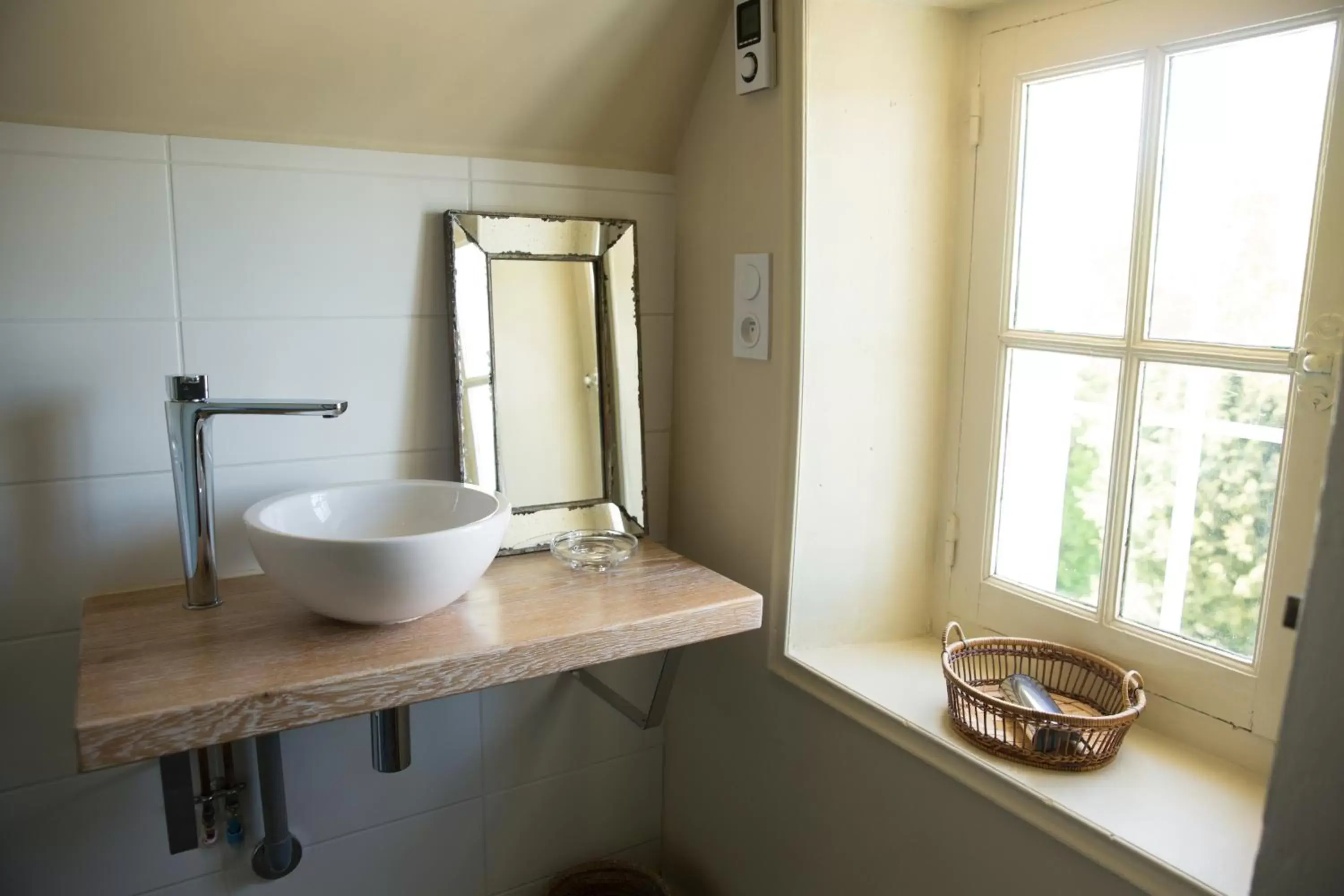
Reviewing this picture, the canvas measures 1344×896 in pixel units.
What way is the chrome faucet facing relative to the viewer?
to the viewer's right

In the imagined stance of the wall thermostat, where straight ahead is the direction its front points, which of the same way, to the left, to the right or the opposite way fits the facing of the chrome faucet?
the opposite way

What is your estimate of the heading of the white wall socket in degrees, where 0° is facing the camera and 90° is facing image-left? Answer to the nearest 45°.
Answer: approximately 45°

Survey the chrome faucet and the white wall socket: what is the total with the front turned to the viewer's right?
1

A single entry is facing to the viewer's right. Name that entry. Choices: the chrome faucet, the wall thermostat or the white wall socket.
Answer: the chrome faucet

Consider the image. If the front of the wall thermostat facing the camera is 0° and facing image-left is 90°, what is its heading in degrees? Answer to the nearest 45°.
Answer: approximately 45°
